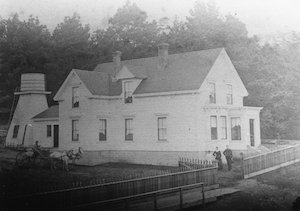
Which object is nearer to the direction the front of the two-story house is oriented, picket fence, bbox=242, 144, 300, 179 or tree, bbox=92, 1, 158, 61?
the picket fence

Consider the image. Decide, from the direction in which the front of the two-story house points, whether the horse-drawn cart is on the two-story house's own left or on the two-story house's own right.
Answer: on the two-story house's own right
